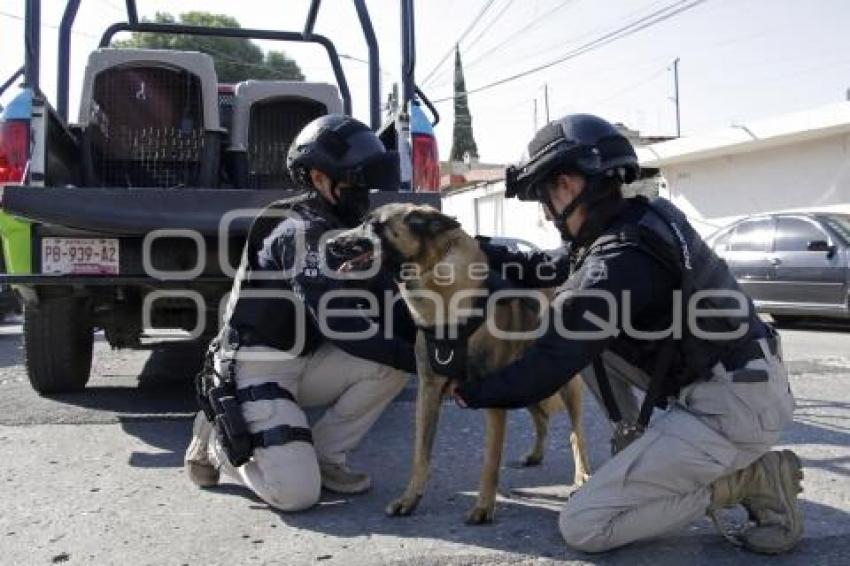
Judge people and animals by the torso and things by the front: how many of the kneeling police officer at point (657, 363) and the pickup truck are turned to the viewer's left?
1

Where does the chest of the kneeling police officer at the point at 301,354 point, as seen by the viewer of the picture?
to the viewer's right

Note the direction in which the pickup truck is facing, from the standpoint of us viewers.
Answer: facing away from the viewer

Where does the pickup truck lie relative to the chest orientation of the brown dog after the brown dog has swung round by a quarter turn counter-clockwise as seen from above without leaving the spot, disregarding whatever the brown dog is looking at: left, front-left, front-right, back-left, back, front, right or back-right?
back

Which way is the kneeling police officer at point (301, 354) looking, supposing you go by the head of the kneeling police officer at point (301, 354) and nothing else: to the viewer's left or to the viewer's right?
to the viewer's right

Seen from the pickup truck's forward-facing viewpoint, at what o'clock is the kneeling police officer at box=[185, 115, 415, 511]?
The kneeling police officer is roughly at 5 o'clock from the pickup truck.

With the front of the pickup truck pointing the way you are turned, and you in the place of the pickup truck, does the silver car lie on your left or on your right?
on your right

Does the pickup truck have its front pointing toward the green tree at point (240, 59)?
yes

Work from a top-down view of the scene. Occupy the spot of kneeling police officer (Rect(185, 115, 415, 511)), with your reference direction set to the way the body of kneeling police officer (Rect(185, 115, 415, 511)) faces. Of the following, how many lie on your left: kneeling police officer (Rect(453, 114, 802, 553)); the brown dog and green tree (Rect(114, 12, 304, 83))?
1

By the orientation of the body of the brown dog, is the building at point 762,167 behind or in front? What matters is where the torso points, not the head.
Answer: behind

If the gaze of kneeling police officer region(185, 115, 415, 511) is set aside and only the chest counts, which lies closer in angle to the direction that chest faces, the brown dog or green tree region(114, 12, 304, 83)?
the brown dog

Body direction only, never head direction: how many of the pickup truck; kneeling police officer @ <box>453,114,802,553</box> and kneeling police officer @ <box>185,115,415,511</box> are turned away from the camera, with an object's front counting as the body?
1

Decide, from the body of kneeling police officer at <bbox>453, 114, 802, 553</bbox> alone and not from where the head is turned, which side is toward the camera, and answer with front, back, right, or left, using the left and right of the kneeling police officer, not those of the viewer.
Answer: left

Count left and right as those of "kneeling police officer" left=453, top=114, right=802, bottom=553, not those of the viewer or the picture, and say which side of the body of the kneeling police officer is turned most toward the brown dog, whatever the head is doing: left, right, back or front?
front

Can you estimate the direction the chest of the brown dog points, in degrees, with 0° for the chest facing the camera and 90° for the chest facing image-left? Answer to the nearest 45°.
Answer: approximately 45°

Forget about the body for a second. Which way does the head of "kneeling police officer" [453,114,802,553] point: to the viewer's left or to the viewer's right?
to the viewer's left

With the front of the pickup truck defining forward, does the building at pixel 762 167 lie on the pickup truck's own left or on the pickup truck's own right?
on the pickup truck's own right
